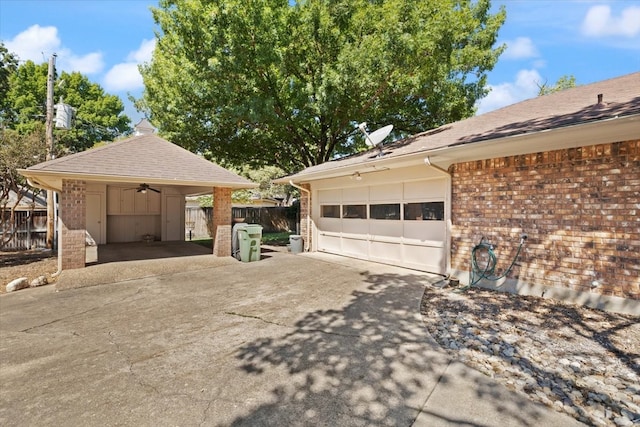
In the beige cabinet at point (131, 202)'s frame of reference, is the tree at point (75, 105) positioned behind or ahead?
behind

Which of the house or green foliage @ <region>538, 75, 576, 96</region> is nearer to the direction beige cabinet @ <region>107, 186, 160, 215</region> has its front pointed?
the house

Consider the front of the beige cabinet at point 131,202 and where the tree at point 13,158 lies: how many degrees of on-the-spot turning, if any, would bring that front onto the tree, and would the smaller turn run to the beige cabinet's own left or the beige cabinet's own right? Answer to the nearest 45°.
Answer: approximately 90° to the beige cabinet's own right

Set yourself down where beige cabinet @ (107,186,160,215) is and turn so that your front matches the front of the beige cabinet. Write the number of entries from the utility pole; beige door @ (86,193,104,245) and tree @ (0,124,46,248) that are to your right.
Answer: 3

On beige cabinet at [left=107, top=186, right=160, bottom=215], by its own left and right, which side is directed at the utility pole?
right

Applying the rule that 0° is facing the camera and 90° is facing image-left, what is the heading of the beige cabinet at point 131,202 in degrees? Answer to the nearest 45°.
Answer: approximately 0°

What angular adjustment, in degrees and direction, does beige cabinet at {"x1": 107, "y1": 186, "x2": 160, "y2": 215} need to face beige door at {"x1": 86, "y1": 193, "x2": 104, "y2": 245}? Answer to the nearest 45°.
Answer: approximately 90° to its right

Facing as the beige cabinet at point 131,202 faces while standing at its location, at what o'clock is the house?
The house is roughly at 11 o'clock from the beige cabinet.
